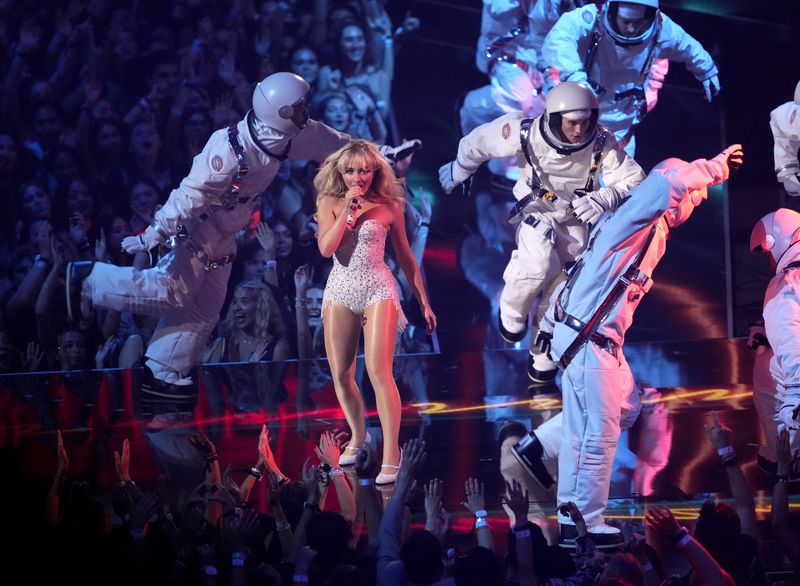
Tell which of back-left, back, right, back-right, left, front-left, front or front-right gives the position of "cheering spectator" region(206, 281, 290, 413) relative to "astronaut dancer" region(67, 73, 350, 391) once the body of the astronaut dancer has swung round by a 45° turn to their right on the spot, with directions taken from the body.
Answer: back-left

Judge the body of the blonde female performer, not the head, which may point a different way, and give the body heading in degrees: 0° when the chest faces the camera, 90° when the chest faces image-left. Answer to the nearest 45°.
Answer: approximately 0°

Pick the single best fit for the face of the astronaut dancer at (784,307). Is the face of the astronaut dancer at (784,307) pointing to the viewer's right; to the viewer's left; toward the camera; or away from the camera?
to the viewer's left

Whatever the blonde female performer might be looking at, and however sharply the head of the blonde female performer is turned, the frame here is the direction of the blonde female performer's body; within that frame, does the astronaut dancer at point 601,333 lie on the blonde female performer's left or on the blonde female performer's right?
on the blonde female performer's left

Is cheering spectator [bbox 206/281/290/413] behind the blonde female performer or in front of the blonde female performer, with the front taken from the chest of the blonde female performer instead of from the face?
behind
